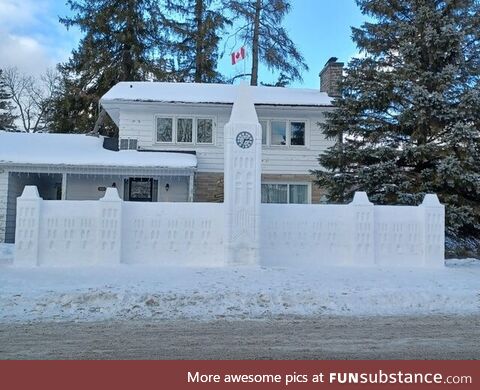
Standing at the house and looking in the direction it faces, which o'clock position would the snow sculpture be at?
The snow sculpture is roughly at 1 o'clock from the house.

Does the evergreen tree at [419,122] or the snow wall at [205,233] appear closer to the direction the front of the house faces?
the snow wall

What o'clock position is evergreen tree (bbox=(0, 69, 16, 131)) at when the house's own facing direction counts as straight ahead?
The evergreen tree is roughly at 5 o'clock from the house.

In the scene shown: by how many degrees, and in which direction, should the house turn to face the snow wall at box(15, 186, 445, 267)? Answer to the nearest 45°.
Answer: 0° — it already faces it

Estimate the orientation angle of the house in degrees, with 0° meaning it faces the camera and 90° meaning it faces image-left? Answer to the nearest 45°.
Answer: approximately 0°

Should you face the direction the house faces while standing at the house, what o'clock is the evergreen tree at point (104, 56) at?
The evergreen tree is roughly at 5 o'clock from the house.

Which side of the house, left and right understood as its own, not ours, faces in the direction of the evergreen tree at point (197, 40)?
back

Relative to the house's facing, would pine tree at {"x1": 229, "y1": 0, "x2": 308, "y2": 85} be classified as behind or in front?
behind
